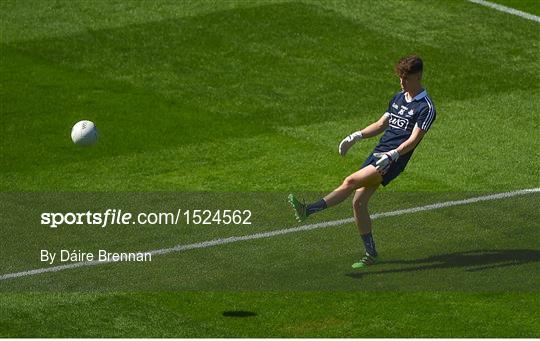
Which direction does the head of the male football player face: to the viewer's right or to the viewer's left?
to the viewer's left

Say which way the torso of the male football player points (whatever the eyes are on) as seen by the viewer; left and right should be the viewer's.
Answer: facing the viewer and to the left of the viewer
